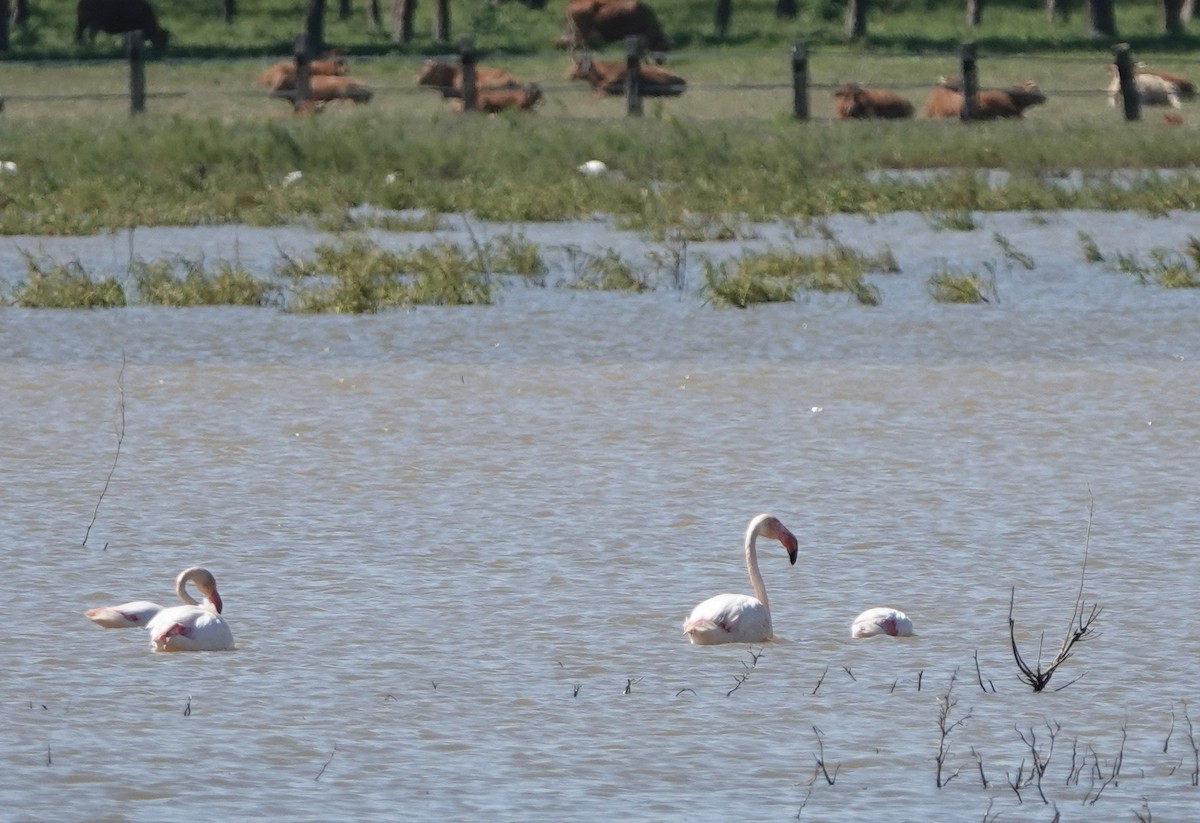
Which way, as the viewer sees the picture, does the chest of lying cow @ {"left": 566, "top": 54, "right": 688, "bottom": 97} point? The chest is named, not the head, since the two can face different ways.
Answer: to the viewer's left

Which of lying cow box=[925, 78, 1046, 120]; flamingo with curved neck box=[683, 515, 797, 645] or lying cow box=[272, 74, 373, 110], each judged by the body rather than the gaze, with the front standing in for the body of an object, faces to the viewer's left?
lying cow box=[272, 74, 373, 110]

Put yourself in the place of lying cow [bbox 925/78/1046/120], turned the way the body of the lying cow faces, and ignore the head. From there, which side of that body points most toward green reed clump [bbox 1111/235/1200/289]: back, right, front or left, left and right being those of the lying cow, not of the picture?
right

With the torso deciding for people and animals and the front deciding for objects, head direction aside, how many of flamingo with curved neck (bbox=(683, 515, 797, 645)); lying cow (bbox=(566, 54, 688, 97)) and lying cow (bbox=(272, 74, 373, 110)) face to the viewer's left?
2

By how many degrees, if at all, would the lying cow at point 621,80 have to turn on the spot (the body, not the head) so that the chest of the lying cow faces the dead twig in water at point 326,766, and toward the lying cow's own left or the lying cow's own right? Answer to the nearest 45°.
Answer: approximately 90° to the lying cow's own left

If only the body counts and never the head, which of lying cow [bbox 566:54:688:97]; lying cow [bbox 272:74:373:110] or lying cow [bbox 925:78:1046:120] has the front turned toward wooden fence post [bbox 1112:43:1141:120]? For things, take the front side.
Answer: lying cow [bbox 925:78:1046:120]

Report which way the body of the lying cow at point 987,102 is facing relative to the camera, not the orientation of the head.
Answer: to the viewer's right

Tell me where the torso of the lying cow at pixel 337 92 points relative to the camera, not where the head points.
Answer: to the viewer's left

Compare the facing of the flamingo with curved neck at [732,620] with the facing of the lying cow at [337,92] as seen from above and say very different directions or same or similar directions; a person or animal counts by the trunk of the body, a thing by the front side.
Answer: very different directions

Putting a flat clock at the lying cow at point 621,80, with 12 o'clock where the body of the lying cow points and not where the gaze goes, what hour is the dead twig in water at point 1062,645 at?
The dead twig in water is roughly at 9 o'clock from the lying cow.

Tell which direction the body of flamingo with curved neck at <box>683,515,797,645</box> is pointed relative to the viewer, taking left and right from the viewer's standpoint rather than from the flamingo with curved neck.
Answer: facing to the right of the viewer

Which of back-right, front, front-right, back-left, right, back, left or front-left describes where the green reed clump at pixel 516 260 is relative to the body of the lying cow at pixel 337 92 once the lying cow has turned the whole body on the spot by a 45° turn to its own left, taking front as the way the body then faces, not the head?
front-left

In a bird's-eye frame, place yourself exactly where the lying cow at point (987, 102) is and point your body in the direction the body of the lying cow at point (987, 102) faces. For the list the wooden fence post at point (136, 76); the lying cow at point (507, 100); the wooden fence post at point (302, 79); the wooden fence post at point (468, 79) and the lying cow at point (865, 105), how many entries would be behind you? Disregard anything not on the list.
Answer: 5

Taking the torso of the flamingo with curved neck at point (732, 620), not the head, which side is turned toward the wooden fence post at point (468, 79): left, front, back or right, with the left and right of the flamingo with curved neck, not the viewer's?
left
